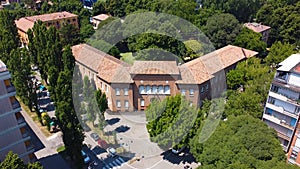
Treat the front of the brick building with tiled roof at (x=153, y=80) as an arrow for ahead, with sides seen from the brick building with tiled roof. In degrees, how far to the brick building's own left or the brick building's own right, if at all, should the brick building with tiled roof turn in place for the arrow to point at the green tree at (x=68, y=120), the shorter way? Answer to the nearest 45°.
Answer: approximately 45° to the brick building's own right

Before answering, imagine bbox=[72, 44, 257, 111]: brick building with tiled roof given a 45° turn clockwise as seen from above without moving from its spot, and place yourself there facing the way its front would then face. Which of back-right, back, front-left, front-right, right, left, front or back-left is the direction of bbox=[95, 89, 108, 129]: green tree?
front

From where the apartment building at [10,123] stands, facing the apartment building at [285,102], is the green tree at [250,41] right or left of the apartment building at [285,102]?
left

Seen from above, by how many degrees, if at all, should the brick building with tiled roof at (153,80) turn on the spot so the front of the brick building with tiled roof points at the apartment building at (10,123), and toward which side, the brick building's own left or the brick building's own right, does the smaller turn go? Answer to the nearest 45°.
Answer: approximately 45° to the brick building's own right

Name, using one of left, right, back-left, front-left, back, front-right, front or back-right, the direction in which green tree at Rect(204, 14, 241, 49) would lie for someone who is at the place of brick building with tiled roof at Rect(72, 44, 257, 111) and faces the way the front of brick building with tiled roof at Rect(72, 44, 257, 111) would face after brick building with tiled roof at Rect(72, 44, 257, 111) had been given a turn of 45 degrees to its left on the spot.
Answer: left

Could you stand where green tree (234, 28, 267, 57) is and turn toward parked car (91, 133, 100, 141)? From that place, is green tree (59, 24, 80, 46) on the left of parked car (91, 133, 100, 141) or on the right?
right

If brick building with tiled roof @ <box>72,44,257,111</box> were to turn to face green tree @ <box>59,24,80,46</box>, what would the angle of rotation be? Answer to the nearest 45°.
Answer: approximately 135° to its right

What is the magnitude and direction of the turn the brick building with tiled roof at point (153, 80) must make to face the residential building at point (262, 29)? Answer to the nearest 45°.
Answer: approximately 135° to its left

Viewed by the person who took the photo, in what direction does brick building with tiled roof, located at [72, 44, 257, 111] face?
facing the viewer

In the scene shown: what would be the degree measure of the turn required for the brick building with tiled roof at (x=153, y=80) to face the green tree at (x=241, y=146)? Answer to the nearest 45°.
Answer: approximately 45° to its left

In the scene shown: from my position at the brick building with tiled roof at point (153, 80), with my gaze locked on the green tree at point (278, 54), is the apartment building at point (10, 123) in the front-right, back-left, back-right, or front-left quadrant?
back-right
